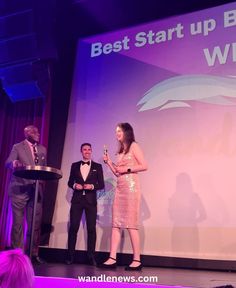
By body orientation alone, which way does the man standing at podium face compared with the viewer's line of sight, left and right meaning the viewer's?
facing the viewer and to the right of the viewer

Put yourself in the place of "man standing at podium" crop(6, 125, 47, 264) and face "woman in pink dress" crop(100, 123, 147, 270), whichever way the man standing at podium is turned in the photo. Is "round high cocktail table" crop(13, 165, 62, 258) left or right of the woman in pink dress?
right

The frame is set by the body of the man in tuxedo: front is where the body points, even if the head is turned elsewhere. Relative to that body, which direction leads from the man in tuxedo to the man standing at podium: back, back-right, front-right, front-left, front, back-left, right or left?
right

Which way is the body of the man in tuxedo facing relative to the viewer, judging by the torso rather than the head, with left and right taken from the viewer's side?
facing the viewer

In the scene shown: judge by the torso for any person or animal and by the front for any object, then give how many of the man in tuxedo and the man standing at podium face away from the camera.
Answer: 0

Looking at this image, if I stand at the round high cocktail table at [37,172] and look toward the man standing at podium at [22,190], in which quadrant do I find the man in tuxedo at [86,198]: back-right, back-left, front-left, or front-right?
front-right

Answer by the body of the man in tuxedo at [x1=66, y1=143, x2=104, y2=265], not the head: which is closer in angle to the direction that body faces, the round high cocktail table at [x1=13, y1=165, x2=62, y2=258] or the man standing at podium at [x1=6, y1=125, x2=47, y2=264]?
the round high cocktail table

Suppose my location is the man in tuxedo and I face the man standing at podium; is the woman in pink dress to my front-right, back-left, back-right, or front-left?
back-left

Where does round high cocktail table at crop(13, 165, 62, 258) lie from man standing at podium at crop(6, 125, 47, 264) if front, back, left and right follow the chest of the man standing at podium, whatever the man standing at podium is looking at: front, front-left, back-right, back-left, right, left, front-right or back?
front-right

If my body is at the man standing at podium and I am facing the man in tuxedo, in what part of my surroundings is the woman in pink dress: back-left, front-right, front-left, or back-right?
front-right

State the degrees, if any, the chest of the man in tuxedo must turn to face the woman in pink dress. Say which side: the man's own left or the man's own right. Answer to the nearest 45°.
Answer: approximately 45° to the man's own left
